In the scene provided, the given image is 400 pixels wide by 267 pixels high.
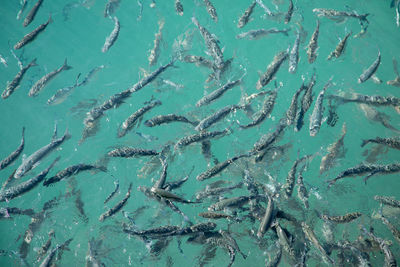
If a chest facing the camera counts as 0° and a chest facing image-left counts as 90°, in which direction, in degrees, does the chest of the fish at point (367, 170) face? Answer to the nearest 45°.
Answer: approximately 270°
